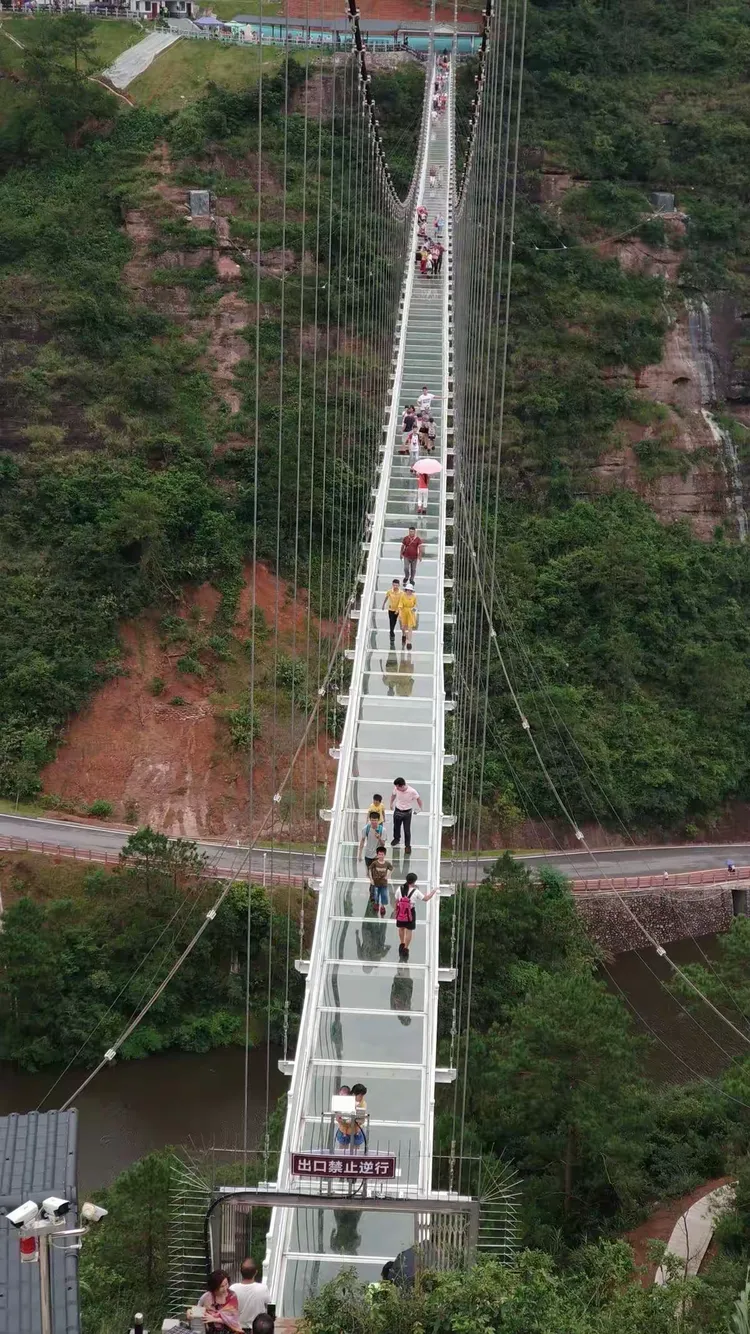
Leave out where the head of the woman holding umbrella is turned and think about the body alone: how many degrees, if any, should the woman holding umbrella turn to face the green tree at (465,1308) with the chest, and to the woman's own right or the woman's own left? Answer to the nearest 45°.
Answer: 0° — they already face it

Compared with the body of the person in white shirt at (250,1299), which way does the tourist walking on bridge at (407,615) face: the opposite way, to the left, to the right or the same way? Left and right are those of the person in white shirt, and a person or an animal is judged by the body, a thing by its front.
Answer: the opposite way

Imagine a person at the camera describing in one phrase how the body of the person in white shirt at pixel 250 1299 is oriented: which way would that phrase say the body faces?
away from the camera

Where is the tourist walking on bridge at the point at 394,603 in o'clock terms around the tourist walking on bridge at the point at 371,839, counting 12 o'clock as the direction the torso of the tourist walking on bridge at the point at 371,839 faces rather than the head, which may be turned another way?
the tourist walking on bridge at the point at 394,603 is roughly at 6 o'clock from the tourist walking on bridge at the point at 371,839.

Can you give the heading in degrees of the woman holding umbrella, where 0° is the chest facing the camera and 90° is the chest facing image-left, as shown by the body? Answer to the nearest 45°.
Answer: approximately 0°

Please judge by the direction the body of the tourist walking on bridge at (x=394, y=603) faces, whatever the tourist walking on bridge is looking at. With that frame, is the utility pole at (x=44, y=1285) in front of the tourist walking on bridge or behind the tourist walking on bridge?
in front

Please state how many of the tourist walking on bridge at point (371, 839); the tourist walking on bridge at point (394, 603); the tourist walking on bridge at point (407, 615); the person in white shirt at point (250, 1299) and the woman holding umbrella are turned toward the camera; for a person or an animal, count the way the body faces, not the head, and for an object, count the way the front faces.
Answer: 4

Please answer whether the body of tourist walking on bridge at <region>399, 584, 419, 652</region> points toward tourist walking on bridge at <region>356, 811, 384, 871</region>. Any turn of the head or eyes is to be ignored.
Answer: yes

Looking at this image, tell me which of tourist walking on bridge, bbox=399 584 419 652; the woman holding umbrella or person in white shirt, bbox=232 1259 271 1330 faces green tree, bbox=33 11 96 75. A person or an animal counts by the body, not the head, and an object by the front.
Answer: the person in white shirt

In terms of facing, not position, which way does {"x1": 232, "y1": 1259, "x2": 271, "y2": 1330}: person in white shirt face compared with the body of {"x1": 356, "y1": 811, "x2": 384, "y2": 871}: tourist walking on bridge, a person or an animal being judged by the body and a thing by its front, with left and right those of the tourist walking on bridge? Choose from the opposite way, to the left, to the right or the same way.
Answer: the opposite way
